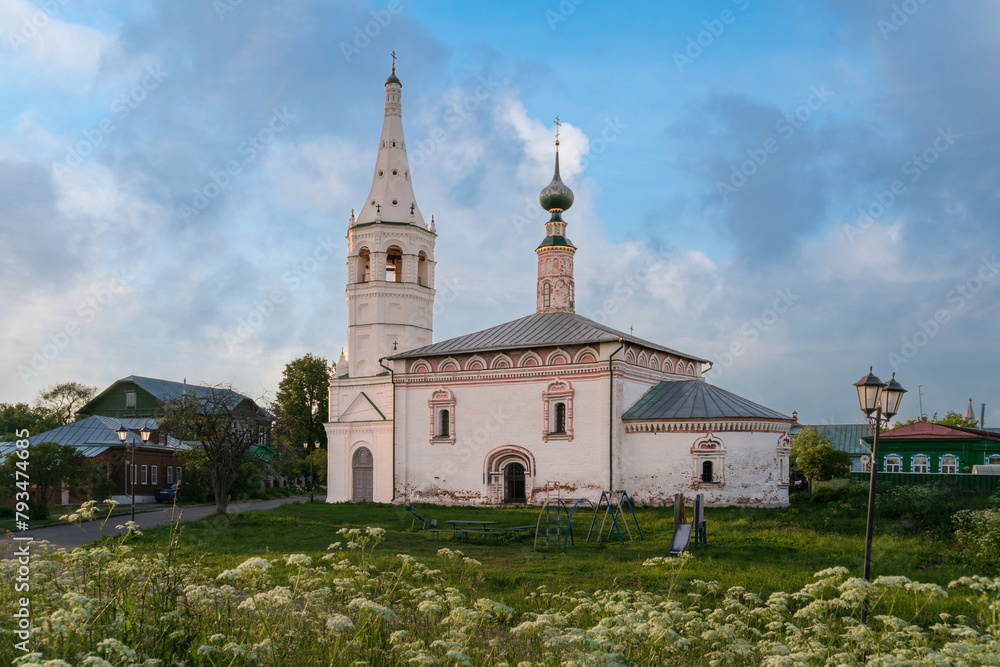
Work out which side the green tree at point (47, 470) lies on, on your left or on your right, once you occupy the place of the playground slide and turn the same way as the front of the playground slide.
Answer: on your right

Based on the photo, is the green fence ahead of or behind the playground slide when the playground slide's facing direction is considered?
behind

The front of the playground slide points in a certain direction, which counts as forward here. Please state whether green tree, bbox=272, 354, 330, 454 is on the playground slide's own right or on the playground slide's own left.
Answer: on the playground slide's own right

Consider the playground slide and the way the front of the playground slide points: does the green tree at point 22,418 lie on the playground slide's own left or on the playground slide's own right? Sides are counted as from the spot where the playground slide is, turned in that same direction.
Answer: on the playground slide's own right

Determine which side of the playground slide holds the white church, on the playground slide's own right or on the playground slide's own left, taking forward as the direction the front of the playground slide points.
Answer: on the playground slide's own right

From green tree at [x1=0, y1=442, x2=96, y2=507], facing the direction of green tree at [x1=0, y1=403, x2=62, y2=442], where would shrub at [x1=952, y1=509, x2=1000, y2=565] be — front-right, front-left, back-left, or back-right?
back-right

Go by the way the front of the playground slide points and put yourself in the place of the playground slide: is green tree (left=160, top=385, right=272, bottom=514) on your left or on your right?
on your right

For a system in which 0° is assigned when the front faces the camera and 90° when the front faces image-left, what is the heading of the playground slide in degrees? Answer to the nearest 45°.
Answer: approximately 45°

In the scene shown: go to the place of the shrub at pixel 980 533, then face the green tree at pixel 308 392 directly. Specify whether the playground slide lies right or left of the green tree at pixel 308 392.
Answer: left
